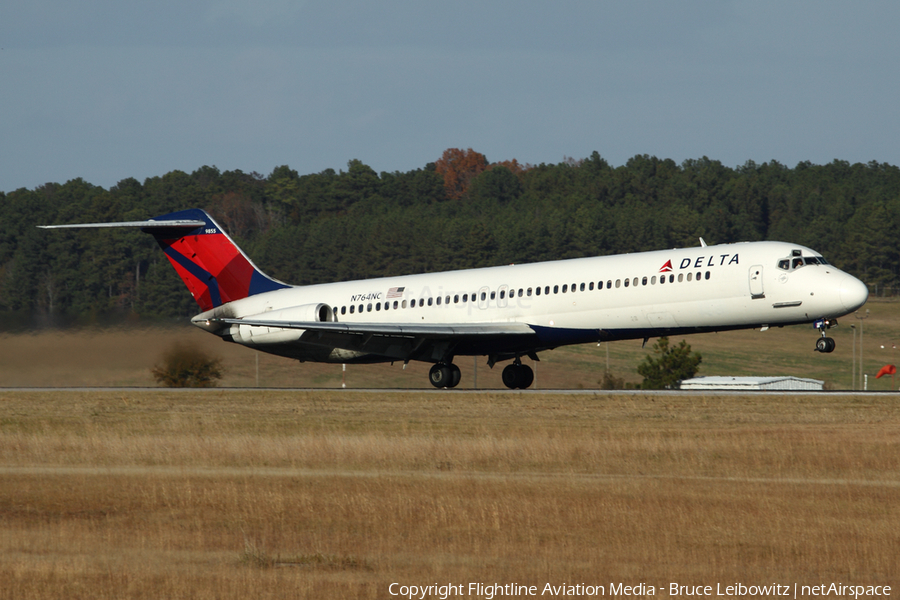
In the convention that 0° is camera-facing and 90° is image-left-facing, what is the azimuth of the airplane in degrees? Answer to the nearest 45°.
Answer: approximately 315°
